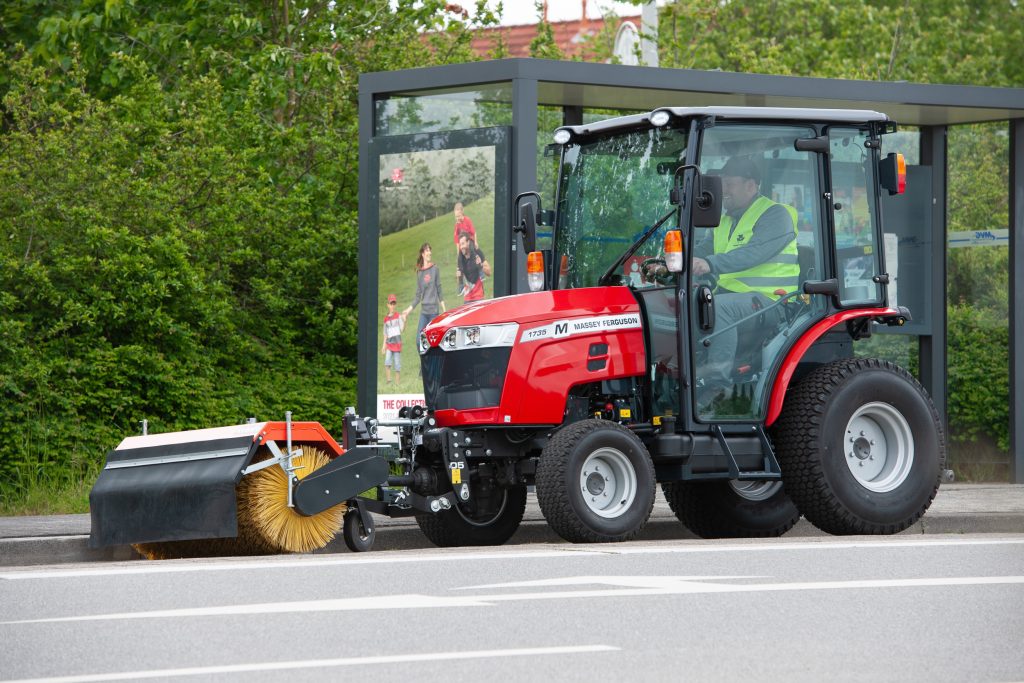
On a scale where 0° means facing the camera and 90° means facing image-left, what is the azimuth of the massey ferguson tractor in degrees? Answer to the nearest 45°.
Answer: approximately 45°

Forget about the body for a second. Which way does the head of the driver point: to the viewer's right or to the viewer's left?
to the viewer's left

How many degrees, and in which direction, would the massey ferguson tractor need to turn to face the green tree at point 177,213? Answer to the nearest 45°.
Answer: approximately 90° to its right
